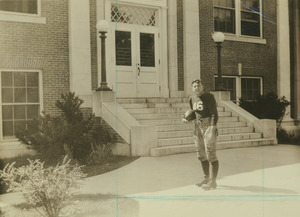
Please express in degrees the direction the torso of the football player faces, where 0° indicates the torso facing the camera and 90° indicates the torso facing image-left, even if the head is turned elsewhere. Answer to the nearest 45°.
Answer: approximately 45°

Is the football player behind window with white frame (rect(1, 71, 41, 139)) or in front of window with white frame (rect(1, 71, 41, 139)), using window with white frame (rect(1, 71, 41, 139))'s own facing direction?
in front

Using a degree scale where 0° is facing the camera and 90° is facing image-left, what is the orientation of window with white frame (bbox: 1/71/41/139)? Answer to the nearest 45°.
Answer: approximately 0°

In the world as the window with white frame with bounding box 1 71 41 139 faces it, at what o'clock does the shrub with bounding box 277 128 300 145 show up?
The shrub is roughly at 9 o'clock from the window with white frame.

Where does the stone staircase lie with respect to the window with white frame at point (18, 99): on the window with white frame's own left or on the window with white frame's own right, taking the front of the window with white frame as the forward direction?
on the window with white frame's own left

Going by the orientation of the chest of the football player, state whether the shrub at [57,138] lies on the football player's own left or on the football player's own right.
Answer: on the football player's own right

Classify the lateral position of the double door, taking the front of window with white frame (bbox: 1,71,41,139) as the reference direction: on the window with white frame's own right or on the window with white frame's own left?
on the window with white frame's own left

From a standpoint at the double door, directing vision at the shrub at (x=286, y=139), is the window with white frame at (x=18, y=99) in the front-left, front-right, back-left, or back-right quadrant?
back-right

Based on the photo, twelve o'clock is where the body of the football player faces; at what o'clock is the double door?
The double door is roughly at 4 o'clock from the football player.

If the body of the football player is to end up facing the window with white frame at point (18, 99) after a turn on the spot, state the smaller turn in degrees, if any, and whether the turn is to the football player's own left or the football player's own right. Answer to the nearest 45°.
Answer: approximately 90° to the football player's own right

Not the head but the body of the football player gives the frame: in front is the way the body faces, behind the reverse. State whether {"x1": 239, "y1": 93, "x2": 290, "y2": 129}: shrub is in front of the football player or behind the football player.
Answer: behind
